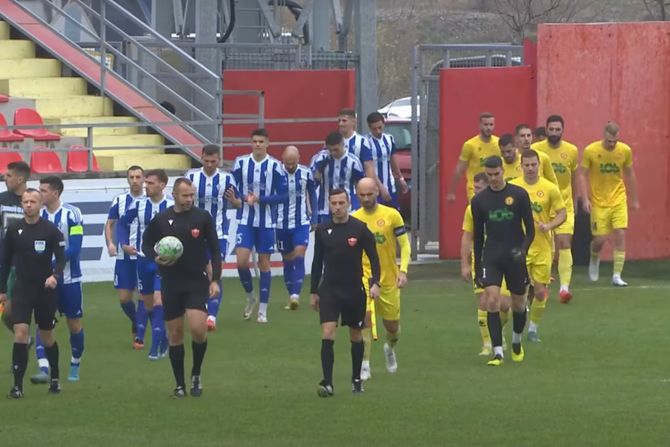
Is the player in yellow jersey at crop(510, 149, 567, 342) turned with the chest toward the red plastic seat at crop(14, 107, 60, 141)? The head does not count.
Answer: no

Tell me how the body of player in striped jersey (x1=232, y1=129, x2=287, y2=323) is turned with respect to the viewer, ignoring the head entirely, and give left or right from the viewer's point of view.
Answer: facing the viewer

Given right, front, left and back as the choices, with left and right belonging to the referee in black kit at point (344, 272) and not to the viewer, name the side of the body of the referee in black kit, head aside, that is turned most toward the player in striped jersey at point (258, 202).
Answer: back

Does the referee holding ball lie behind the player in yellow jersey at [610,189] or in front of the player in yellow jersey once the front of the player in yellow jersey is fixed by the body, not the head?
in front

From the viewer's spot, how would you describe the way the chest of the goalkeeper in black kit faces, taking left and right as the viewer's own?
facing the viewer

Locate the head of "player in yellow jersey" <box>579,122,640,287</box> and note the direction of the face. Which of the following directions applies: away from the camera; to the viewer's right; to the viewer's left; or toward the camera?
toward the camera

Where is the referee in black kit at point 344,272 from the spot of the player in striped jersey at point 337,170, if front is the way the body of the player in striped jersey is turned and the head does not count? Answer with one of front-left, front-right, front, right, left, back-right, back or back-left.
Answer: front

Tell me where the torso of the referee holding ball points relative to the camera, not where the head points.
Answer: toward the camera

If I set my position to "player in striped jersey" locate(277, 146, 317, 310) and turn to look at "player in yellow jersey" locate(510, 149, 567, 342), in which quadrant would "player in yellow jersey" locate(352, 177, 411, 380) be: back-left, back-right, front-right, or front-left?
front-right

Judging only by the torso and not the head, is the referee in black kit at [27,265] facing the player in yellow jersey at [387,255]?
no

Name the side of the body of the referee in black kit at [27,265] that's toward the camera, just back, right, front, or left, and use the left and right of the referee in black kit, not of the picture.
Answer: front

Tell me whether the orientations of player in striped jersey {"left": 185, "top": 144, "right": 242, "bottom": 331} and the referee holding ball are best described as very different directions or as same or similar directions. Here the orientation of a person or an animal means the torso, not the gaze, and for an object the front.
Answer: same or similar directions

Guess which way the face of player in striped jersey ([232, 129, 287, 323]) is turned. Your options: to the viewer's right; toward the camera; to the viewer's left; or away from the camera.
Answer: toward the camera

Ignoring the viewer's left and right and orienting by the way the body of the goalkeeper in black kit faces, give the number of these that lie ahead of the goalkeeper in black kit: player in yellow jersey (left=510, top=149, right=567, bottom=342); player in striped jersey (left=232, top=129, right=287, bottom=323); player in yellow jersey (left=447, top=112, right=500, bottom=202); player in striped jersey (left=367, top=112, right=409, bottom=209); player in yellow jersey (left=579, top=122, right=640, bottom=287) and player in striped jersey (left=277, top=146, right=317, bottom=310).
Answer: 0

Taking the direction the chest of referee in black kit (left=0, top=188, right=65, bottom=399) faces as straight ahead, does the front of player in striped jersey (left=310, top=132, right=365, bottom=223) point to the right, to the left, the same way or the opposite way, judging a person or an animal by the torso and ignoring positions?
the same way

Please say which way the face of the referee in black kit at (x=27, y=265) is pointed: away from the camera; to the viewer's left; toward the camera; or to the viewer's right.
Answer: toward the camera

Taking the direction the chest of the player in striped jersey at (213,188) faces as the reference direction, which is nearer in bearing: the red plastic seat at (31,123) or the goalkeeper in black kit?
the goalkeeper in black kit
